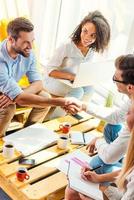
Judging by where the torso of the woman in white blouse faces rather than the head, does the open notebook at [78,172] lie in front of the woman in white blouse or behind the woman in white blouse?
in front

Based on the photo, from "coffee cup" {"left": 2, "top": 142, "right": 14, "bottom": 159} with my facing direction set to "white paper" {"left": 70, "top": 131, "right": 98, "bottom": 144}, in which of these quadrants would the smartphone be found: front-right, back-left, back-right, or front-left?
front-right

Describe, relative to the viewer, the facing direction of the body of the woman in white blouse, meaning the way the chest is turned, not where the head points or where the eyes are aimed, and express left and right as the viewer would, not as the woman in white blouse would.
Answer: facing the viewer and to the right of the viewer

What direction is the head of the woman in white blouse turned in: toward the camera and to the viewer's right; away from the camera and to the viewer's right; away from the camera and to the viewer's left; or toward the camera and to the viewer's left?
toward the camera and to the viewer's right

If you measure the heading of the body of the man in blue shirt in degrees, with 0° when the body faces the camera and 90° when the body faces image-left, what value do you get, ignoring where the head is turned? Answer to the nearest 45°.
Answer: approximately 315°

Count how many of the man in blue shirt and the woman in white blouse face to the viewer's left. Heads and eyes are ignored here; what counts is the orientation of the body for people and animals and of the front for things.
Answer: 0
